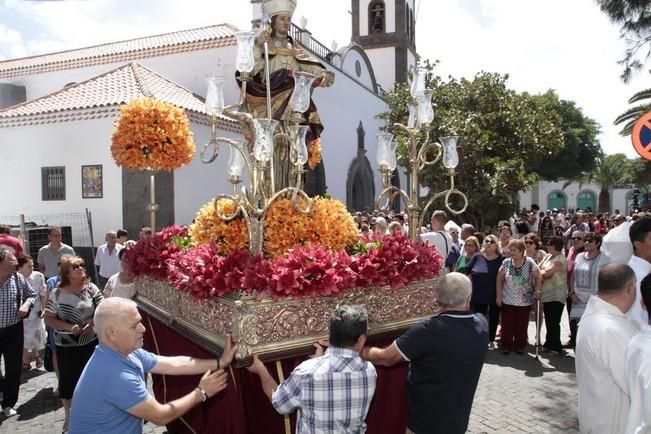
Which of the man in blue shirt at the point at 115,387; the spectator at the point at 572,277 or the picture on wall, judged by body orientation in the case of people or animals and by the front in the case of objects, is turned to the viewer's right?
the man in blue shirt

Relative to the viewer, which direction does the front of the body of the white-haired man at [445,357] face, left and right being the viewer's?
facing away from the viewer

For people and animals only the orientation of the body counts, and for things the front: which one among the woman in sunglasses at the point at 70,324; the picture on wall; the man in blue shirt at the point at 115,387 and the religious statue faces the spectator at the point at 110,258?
the picture on wall

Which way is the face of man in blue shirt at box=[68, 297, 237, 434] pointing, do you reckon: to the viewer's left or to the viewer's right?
to the viewer's right

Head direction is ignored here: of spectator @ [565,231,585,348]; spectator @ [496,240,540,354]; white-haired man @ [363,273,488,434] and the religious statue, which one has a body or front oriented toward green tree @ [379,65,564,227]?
the white-haired man

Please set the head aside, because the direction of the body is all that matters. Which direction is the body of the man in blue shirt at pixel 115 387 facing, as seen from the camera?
to the viewer's right

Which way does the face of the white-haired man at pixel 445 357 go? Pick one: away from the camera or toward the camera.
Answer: away from the camera
